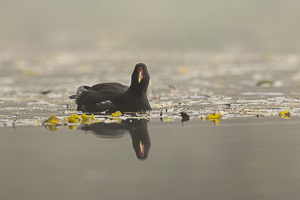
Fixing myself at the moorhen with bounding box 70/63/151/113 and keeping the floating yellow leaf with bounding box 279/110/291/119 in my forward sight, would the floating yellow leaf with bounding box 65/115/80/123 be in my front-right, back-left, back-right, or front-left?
back-right

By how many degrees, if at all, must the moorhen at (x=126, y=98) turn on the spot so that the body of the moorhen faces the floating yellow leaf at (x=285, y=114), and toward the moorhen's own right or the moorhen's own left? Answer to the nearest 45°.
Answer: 0° — it already faces it

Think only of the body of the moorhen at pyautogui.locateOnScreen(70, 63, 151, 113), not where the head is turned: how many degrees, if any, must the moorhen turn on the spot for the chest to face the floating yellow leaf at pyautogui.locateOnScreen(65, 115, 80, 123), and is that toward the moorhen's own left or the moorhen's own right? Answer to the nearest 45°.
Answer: approximately 135° to the moorhen's own right

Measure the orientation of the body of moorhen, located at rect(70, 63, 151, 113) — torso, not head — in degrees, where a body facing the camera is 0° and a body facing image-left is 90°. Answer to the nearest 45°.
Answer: approximately 270°

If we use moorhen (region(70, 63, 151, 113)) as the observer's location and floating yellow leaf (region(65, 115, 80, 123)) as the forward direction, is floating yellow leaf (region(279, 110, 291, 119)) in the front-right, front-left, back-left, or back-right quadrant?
back-left
